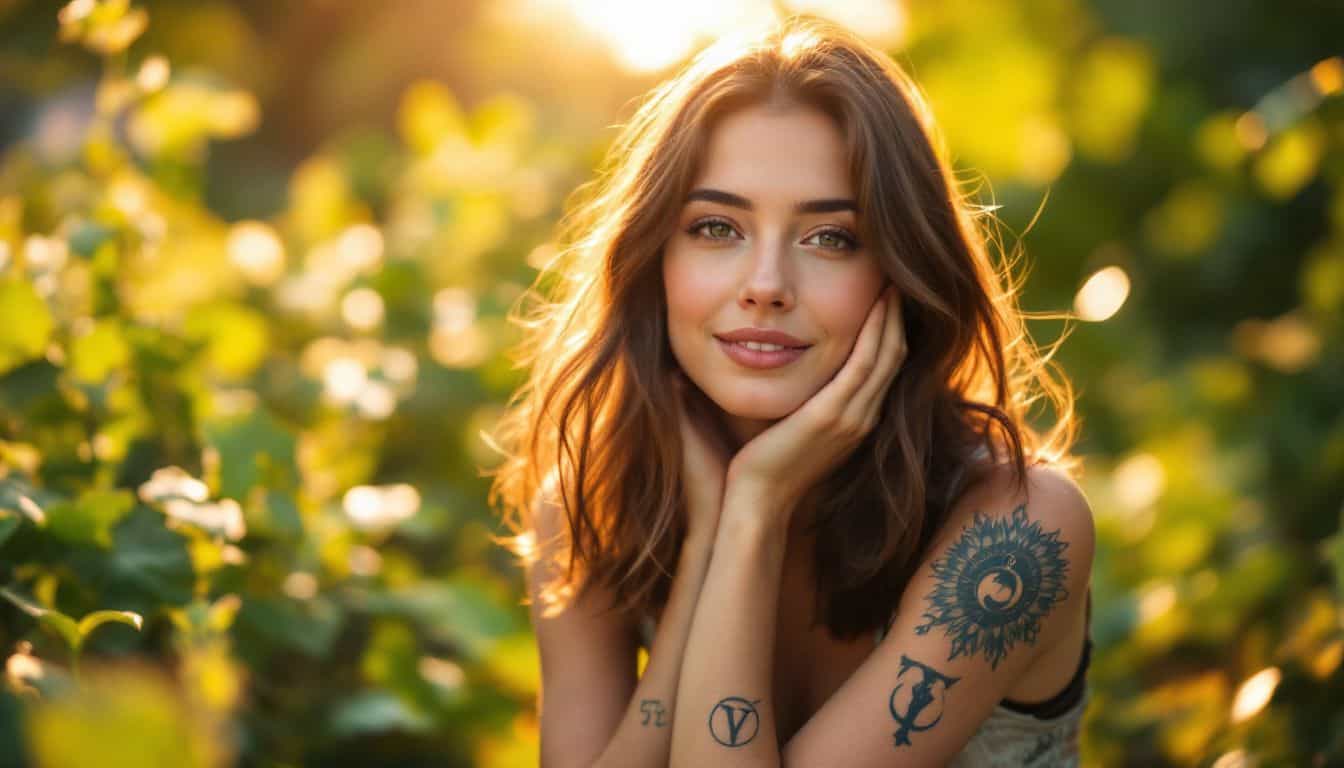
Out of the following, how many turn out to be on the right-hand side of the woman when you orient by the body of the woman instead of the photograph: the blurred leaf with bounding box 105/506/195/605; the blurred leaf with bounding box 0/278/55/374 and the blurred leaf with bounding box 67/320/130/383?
3

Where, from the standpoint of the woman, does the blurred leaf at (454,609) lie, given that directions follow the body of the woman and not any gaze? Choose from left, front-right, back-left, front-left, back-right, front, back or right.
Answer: back-right

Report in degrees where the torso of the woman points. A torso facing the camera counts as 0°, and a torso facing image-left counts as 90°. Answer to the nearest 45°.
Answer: approximately 0°

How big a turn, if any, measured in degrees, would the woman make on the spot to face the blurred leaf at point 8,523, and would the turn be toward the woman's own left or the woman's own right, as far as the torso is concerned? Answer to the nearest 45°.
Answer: approximately 90° to the woman's own right

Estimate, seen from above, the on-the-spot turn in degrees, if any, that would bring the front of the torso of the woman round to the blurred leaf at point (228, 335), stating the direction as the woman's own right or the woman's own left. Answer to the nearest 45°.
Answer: approximately 90° to the woman's own right

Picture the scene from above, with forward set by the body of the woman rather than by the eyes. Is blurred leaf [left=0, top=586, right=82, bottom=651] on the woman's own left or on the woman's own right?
on the woman's own right

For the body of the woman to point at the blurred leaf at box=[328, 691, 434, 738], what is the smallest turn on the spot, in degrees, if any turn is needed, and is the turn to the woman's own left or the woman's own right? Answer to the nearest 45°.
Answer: approximately 135° to the woman's own right

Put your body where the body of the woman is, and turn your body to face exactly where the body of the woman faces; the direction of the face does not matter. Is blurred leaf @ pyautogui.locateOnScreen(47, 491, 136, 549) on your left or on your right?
on your right
